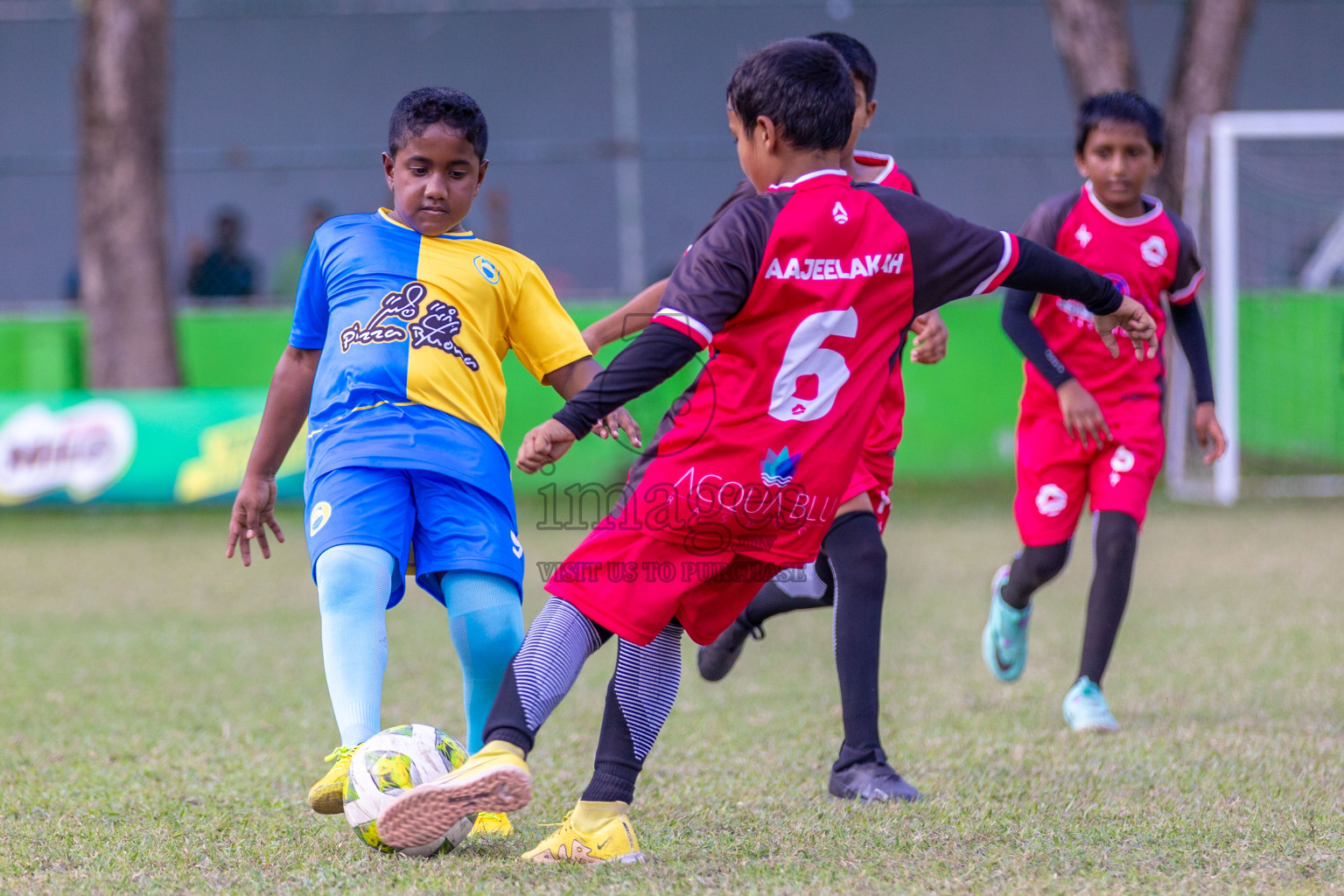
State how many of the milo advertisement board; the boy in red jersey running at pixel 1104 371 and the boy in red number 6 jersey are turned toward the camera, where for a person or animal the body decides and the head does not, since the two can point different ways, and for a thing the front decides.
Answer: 2

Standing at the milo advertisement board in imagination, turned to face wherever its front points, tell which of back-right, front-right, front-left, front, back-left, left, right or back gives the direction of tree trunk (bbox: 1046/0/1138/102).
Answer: left

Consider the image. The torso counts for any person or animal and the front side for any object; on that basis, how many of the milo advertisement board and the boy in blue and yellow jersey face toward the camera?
2

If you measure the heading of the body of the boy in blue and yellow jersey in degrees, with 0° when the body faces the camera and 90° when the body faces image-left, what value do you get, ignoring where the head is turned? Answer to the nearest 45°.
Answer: approximately 0°

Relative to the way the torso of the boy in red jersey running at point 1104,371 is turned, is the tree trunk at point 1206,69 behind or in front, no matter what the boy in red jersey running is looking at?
behind

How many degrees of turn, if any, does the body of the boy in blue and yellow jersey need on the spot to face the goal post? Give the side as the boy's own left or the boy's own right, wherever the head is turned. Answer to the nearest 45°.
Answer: approximately 135° to the boy's own left

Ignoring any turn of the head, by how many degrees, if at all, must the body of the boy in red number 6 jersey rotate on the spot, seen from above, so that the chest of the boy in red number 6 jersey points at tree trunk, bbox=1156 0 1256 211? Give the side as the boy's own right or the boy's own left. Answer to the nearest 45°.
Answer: approximately 45° to the boy's own right

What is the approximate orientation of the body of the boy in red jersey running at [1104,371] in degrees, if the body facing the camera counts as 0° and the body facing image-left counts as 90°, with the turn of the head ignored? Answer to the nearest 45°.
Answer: approximately 0°

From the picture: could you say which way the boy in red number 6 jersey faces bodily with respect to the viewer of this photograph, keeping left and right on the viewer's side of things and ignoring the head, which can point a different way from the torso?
facing away from the viewer and to the left of the viewer

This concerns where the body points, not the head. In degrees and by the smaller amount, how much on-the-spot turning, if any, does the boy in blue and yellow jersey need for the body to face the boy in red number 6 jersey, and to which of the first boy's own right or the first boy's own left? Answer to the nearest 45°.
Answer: approximately 45° to the first boy's own left

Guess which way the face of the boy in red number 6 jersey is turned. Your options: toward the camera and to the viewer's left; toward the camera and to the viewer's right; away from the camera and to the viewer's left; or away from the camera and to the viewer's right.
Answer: away from the camera and to the viewer's left

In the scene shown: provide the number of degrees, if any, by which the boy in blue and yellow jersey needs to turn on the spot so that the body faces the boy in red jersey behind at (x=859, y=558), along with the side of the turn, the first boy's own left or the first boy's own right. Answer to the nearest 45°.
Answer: approximately 90° to the first boy's own left

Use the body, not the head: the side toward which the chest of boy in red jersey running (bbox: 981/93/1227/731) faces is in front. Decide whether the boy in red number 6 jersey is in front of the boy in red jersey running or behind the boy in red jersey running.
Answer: in front
